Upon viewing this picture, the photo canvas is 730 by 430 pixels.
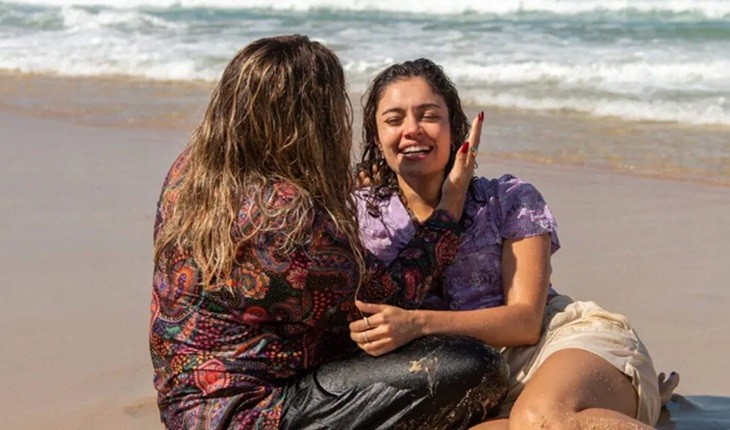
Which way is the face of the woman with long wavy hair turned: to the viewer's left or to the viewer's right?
to the viewer's right

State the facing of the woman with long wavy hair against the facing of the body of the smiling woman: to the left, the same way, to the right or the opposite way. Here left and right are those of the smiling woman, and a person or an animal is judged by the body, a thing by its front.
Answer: the opposite way

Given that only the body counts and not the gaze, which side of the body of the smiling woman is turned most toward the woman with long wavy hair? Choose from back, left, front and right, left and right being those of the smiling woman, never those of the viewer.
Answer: front

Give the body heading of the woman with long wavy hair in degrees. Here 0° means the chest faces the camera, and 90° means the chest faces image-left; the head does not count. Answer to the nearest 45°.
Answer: approximately 225°

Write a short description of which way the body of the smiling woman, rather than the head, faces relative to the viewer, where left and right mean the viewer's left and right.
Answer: facing the viewer and to the left of the viewer

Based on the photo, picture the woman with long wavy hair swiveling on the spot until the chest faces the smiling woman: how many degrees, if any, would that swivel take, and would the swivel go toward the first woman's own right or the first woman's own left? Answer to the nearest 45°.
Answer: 0° — they already face them
